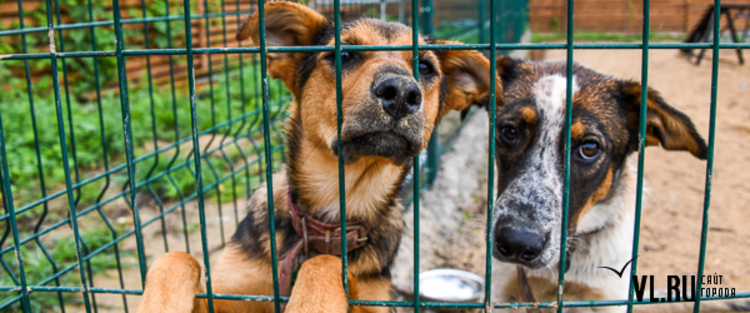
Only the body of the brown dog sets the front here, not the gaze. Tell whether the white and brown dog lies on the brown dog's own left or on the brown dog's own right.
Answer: on the brown dog's own left

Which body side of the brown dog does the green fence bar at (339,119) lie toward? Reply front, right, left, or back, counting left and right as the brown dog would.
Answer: front

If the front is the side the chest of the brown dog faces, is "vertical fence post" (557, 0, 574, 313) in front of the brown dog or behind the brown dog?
in front

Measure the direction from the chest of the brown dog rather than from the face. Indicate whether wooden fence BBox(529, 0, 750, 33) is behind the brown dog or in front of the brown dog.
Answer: behind

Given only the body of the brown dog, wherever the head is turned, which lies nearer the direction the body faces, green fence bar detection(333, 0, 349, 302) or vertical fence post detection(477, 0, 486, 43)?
the green fence bar

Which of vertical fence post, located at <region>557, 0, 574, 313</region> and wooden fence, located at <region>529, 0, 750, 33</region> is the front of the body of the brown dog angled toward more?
the vertical fence post

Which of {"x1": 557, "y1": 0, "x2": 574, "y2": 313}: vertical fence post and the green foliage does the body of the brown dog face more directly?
the vertical fence post

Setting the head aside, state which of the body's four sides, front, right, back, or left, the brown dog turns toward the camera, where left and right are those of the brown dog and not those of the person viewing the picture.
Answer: front

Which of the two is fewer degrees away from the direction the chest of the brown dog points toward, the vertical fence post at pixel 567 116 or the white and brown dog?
the vertical fence post

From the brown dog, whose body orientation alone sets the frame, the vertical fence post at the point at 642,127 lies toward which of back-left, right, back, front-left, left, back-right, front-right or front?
front-left

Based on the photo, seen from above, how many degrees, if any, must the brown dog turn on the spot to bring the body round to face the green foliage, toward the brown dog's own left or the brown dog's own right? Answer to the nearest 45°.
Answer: approximately 135° to the brown dog's own right
